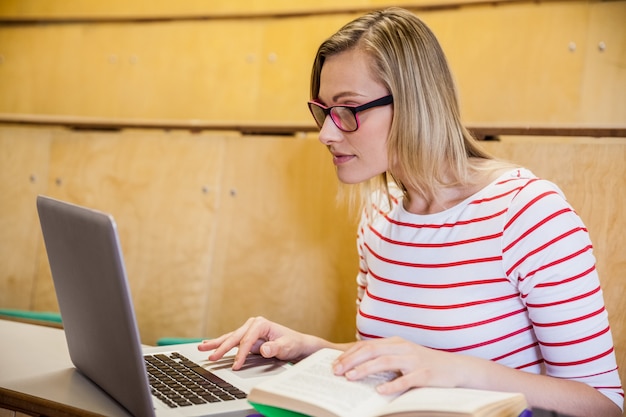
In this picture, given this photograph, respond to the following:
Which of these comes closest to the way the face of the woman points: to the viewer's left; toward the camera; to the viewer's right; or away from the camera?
to the viewer's left

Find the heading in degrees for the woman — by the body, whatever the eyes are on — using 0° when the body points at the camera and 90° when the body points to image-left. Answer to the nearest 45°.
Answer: approximately 45°
